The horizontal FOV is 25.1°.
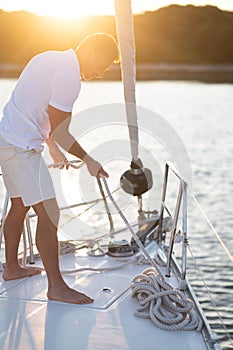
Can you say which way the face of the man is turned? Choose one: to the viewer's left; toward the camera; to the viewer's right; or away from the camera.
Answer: to the viewer's right

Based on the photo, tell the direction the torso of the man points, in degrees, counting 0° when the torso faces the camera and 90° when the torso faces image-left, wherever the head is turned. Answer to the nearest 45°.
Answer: approximately 270°
